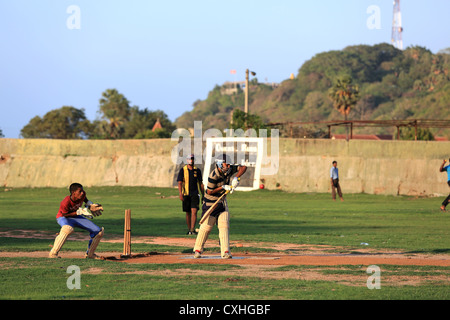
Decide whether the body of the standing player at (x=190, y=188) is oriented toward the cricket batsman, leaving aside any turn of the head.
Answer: yes

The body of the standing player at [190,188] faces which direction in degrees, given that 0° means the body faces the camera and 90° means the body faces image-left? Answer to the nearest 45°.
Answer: approximately 0°

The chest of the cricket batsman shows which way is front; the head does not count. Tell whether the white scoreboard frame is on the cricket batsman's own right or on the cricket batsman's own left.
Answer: on the cricket batsman's own left

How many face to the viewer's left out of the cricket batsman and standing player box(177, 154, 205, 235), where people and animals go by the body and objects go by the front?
0

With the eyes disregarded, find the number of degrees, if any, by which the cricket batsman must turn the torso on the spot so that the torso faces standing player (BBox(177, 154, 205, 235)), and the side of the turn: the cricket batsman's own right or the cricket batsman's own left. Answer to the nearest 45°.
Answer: approximately 135° to the cricket batsman's own left

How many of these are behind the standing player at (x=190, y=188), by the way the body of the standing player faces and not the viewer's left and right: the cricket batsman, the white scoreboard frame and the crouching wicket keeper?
1

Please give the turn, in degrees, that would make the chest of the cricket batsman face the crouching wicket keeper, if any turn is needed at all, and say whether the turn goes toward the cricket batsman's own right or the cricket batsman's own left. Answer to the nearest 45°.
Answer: approximately 135° to the cricket batsman's own right

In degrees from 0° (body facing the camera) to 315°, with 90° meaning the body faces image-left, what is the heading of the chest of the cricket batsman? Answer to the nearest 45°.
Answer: approximately 315°

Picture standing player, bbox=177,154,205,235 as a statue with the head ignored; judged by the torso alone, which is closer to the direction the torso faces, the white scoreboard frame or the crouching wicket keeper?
the crouching wicket keeper
